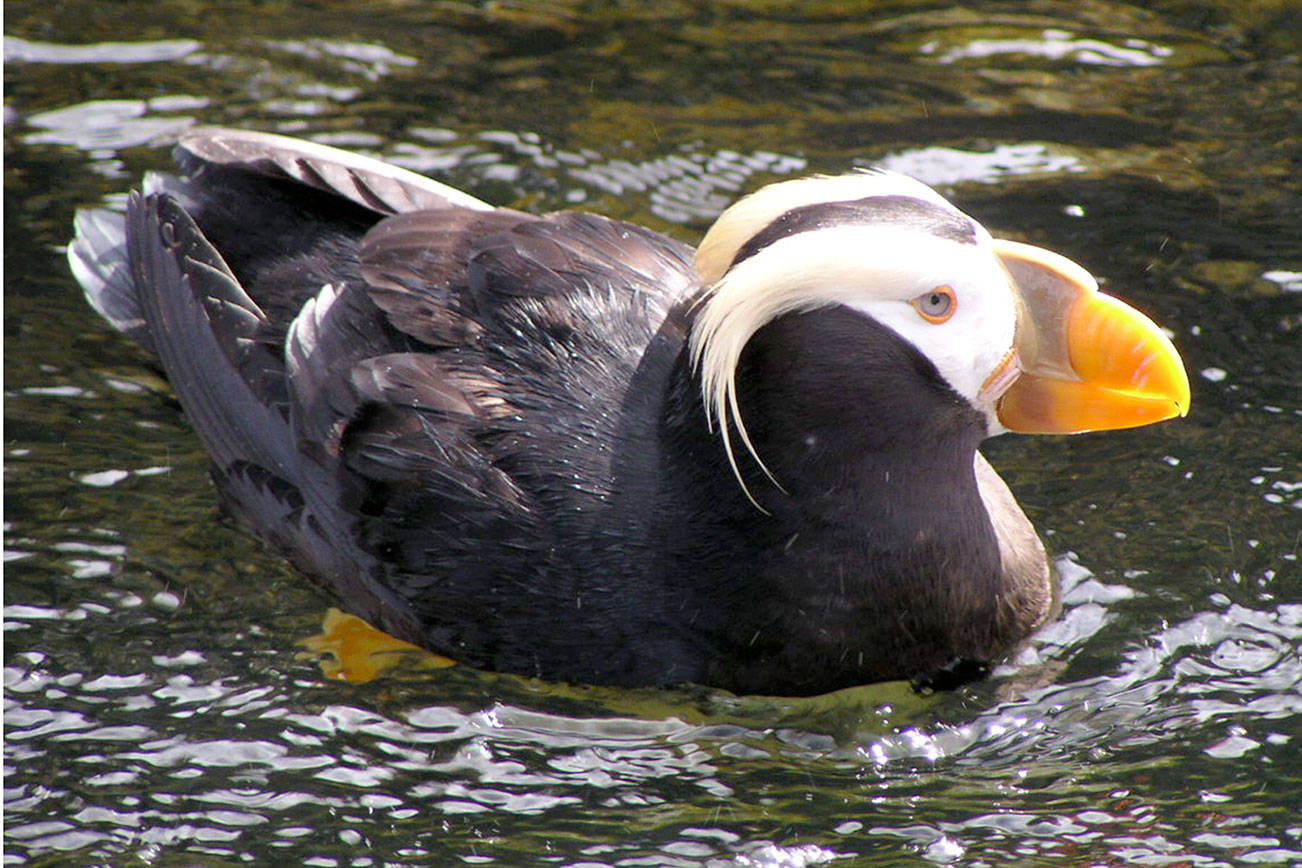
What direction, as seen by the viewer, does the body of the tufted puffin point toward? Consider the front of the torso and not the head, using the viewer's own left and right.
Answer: facing the viewer and to the right of the viewer
